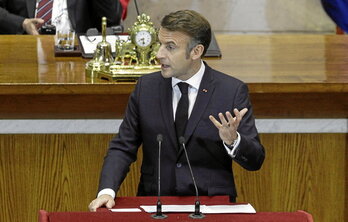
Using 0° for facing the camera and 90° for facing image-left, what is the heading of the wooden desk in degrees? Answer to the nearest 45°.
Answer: approximately 0°

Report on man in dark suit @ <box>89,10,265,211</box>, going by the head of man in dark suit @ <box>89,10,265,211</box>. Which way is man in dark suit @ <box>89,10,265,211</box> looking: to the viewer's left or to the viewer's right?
to the viewer's left

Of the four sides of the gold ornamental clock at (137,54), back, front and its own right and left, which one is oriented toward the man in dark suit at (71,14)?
back

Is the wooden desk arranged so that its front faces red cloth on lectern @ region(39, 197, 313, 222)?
yes

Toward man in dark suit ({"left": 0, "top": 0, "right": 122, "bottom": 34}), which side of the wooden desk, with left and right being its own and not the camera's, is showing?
back

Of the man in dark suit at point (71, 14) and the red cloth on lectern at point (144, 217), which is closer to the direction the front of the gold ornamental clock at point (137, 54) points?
the red cloth on lectern
